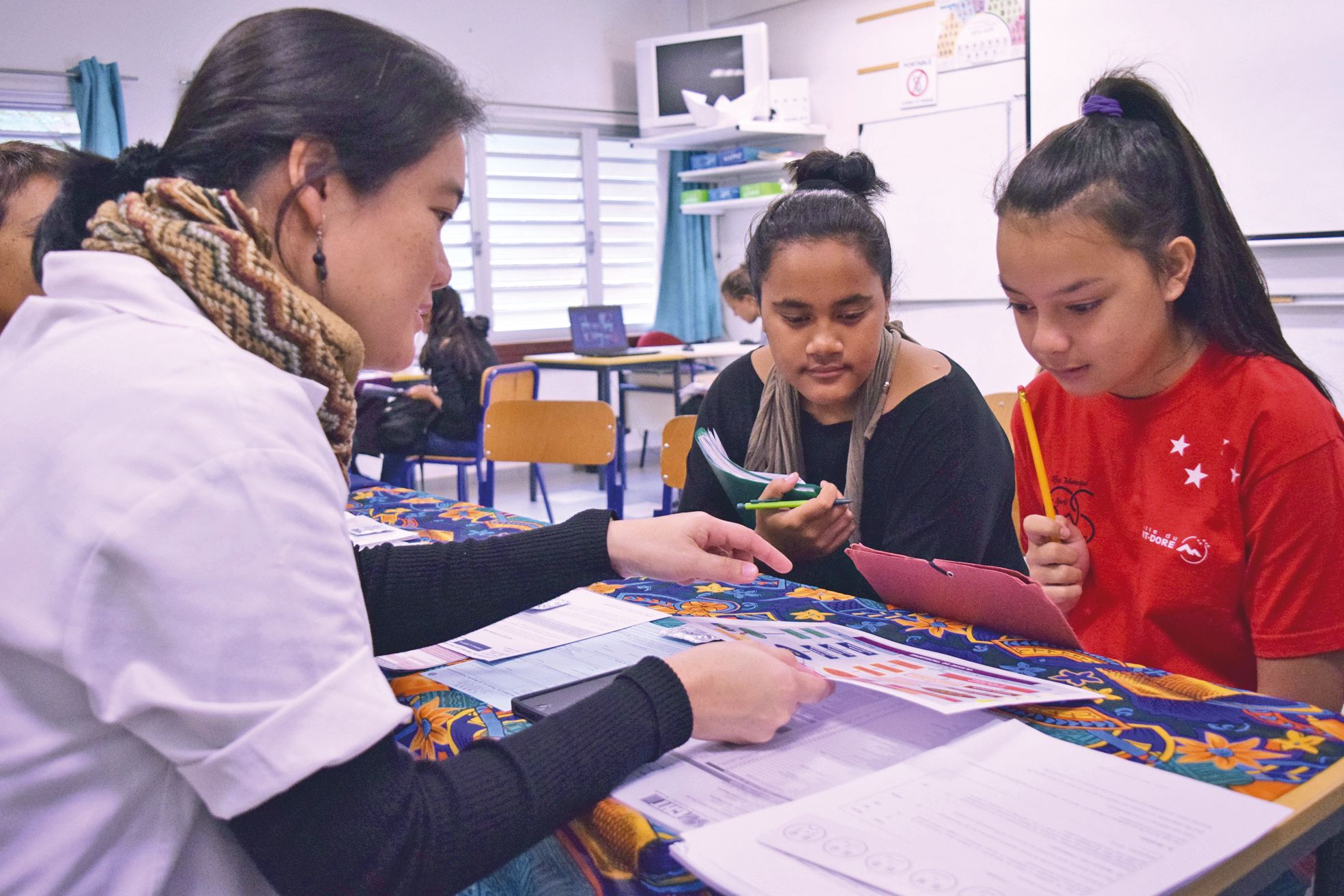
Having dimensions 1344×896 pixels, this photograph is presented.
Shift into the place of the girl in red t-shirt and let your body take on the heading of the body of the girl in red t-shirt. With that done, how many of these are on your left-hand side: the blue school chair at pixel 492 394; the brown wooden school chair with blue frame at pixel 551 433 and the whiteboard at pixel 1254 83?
0

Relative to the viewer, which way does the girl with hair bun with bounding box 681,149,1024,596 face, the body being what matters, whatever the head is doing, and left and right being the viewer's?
facing the viewer

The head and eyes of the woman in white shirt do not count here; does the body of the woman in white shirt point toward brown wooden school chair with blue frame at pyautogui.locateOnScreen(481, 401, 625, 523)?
no

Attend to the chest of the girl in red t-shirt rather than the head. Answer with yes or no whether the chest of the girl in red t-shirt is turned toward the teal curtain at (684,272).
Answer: no

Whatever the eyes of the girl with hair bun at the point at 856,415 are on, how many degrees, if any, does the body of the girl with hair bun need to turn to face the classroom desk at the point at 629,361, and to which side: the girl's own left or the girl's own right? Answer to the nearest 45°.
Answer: approximately 180°

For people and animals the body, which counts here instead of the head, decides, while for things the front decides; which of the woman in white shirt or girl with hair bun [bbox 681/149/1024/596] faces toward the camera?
the girl with hair bun

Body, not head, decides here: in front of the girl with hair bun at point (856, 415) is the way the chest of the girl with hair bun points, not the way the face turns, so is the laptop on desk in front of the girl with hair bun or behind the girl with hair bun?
behind

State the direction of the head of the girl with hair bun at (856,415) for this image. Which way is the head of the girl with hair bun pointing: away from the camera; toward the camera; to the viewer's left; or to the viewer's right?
toward the camera

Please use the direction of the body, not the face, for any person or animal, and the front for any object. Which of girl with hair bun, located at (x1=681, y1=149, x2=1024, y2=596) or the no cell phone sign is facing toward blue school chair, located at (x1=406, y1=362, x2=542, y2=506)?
the no cell phone sign

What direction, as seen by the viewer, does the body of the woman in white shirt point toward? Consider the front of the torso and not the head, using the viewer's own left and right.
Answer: facing to the right of the viewer

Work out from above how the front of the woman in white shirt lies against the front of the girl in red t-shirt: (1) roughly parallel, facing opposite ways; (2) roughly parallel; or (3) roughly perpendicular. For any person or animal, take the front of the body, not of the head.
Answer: roughly parallel, facing opposite ways

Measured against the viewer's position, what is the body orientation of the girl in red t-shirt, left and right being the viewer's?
facing the viewer and to the left of the viewer

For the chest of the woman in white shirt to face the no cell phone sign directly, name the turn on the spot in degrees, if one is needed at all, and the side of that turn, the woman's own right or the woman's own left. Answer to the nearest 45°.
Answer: approximately 45° to the woman's own left

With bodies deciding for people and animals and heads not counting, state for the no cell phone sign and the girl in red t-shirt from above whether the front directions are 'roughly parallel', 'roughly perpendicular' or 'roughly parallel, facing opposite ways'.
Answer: roughly parallel
